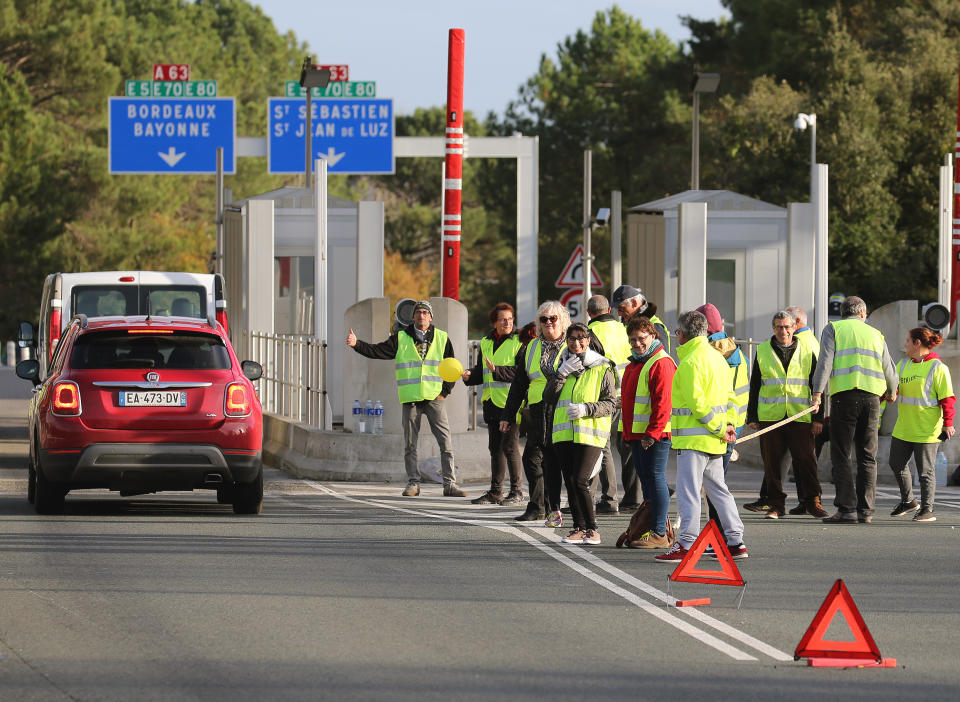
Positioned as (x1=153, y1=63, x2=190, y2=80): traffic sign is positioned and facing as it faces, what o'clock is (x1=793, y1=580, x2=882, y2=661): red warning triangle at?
The red warning triangle is roughly at 12 o'clock from the traffic sign.

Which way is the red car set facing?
away from the camera

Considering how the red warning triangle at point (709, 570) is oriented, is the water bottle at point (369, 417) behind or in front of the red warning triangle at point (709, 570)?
behind

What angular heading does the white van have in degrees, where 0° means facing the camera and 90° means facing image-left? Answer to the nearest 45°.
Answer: approximately 180°

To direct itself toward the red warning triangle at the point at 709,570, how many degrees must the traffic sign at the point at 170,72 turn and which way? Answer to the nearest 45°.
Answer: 0° — it already faces it

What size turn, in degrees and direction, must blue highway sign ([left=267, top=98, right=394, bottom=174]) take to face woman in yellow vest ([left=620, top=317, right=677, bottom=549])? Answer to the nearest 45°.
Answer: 0° — it already faces them

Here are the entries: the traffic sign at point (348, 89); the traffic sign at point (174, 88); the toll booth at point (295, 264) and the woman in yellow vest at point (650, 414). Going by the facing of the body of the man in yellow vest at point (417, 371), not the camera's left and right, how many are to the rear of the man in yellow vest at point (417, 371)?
3

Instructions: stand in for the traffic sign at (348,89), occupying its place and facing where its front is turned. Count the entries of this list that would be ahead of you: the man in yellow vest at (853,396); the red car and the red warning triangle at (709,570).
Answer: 3
